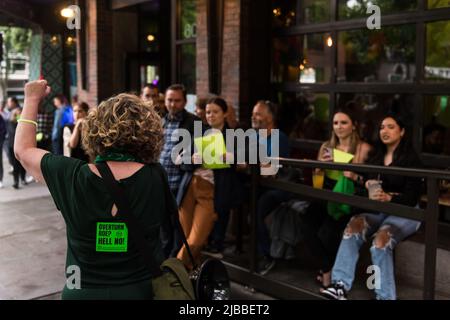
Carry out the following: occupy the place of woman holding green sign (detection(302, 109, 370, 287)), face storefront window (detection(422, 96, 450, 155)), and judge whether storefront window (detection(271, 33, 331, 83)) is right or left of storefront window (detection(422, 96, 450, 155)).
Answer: left

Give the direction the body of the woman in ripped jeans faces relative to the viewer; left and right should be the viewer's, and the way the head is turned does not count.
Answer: facing the viewer and to the left of the viewer

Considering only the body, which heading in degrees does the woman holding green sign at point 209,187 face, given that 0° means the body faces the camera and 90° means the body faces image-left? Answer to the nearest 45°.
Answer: approximately 45°

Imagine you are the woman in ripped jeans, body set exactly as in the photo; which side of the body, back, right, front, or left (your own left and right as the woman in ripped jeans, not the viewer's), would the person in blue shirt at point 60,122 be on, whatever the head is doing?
right

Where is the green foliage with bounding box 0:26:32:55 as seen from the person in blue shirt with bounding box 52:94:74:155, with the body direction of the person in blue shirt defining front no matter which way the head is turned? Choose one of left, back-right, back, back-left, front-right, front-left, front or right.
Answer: right

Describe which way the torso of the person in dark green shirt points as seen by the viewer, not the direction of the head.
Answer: away from the camera

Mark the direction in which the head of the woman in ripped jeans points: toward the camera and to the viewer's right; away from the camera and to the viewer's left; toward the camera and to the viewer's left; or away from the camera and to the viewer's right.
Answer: toward the camera and to the viewer's left
